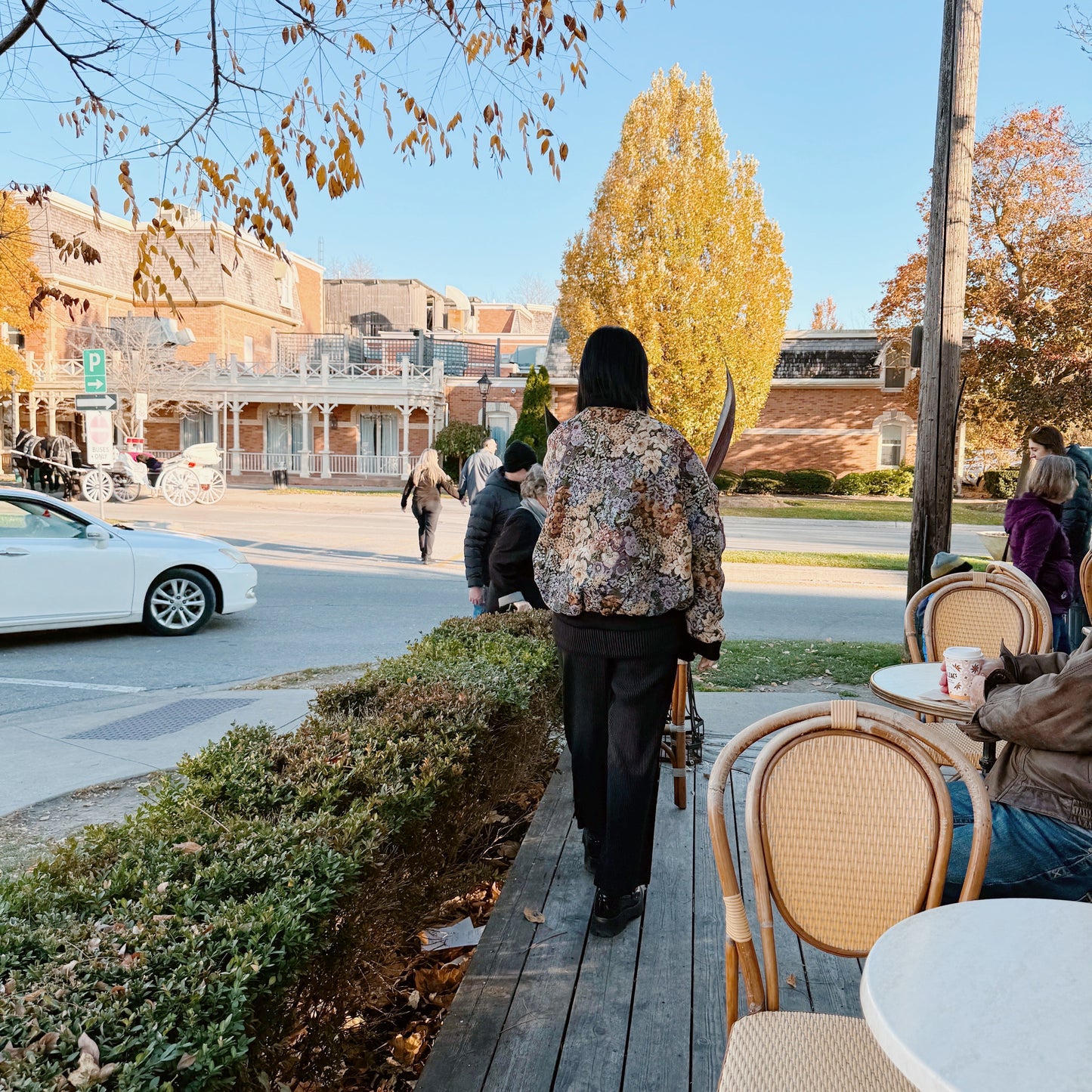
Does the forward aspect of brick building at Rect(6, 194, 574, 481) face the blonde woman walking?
yes

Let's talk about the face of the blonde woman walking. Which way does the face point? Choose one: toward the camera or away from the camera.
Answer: away from the camera

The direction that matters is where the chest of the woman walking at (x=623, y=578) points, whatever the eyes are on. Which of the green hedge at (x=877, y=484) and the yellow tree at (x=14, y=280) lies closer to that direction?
the green hedge

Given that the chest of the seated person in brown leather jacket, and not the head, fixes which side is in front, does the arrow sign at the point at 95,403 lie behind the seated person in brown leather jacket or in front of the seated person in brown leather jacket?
in front

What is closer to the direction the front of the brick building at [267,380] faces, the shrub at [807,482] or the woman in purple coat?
the woman in purple coat

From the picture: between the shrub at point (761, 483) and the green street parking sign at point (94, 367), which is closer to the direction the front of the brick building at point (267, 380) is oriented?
the green street parking sign

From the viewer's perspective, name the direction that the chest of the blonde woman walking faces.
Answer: away from the camera

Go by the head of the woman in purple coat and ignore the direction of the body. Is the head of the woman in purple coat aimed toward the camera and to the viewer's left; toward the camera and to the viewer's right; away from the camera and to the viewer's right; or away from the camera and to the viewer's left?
away from the camera and to the viewer's right

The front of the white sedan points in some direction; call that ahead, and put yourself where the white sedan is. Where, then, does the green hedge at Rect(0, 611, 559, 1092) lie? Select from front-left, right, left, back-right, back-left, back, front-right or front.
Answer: right
